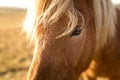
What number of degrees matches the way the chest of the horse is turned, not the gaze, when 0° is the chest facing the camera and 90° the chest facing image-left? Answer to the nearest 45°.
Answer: approximately 45°
